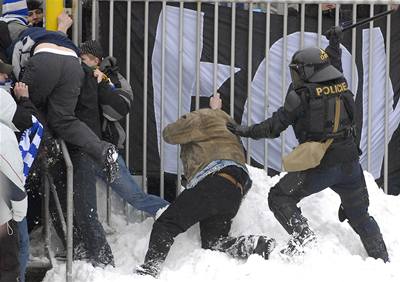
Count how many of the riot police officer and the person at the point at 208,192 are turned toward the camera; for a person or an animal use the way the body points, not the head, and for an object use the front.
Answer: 0

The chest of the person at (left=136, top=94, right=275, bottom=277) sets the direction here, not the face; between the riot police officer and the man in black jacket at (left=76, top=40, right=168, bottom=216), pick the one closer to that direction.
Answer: the man in black jacket

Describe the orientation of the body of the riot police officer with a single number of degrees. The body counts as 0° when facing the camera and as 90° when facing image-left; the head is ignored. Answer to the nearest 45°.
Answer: approximately 135°

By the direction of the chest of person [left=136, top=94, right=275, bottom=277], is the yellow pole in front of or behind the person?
in front

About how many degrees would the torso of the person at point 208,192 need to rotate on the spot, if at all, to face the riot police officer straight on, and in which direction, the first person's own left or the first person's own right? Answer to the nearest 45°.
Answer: approximately 135° to the first person's own right

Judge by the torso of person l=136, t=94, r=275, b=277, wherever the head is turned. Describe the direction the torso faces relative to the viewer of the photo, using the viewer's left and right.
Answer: facing away from the viewer and to the left of the viewer

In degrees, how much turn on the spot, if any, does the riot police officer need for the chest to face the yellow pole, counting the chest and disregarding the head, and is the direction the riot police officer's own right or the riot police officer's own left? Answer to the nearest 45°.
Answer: approximately 45° to the riot police officer's own left

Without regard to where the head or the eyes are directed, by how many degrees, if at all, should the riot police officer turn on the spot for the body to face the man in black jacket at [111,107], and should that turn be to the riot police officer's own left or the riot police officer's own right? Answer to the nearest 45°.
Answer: approximately 45° to the riot police officer's own left
